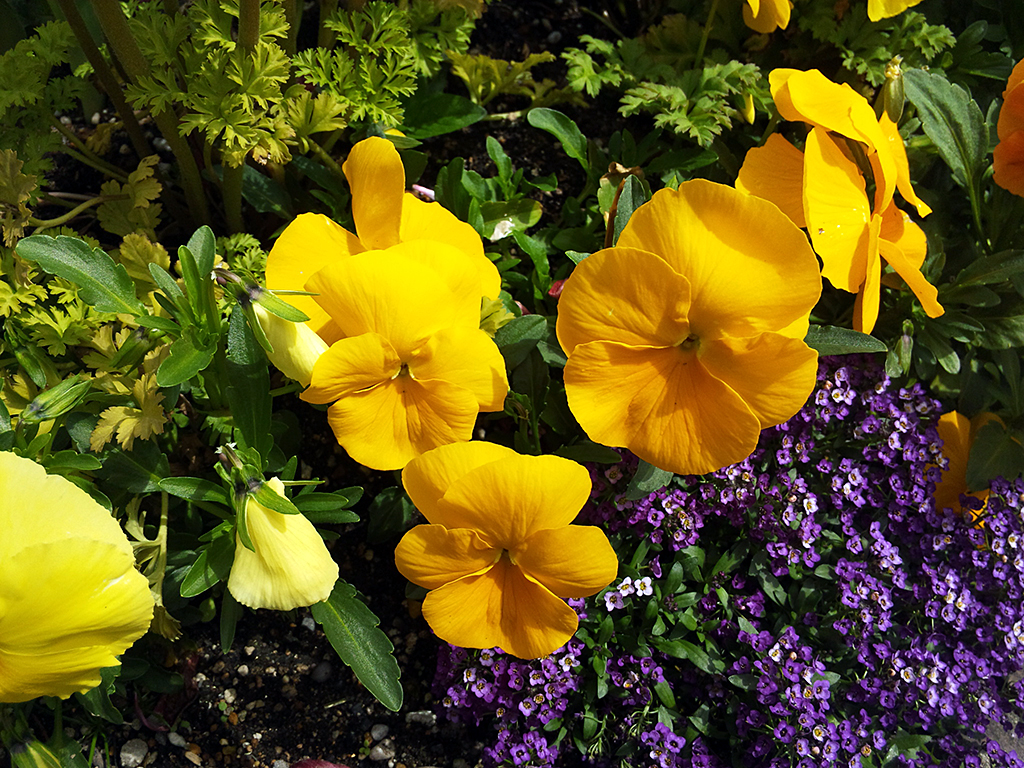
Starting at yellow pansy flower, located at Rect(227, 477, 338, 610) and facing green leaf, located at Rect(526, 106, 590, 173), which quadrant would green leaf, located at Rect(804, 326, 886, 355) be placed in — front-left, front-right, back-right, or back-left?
front-right

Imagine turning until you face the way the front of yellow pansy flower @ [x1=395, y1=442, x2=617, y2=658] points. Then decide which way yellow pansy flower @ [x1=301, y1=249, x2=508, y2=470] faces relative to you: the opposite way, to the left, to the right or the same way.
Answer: the same way

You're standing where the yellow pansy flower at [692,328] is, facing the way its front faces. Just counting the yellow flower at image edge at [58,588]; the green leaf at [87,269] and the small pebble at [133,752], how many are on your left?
0

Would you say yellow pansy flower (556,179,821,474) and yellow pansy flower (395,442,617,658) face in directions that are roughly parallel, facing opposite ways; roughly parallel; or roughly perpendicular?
roughly parallel

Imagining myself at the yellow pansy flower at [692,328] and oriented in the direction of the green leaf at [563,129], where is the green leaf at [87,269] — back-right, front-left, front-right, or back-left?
front-left

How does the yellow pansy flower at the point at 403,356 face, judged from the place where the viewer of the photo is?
facing the viewer

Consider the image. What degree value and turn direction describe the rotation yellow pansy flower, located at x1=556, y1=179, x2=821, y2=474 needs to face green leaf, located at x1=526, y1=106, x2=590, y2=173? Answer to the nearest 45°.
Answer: approximately 180°

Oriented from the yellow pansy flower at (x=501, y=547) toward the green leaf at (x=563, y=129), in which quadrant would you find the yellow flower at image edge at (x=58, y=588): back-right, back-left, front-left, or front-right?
back-left

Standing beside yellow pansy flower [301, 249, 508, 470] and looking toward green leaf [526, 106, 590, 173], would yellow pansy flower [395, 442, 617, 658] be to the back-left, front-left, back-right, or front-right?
back-right

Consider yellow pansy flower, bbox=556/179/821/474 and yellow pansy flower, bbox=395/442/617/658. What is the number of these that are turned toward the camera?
2

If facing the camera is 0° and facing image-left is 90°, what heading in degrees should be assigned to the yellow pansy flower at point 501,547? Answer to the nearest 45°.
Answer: approximately 0°

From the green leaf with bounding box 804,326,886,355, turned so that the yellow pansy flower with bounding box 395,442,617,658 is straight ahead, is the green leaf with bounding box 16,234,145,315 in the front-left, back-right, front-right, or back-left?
front-right
